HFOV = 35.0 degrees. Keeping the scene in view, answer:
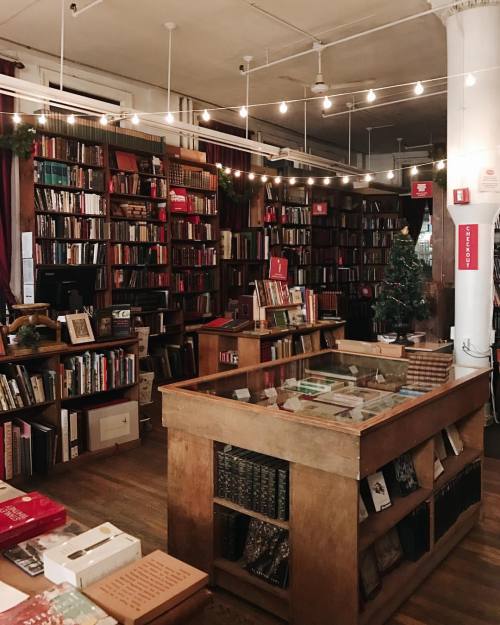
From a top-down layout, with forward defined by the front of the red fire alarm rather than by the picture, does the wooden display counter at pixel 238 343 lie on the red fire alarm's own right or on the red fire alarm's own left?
on the red fire alarm's own right

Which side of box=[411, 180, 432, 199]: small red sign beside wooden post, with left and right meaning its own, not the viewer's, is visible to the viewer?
front

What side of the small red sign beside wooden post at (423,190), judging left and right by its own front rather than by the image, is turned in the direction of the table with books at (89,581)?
front

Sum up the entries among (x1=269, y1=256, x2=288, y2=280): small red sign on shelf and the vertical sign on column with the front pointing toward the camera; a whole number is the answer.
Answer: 2

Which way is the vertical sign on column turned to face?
toward the camera

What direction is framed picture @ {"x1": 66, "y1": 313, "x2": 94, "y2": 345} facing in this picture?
toward the camera

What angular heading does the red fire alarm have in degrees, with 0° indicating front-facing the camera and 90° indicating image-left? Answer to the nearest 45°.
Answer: approximately 45°

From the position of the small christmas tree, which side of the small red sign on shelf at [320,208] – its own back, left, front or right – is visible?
front

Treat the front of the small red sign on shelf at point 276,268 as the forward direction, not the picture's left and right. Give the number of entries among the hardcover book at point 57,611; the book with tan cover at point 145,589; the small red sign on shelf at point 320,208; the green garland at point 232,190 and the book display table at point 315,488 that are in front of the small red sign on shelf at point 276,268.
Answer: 3

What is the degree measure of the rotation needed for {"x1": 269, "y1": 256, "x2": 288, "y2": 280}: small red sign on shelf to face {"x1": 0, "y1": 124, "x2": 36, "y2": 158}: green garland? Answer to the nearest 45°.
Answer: approximately 90° to its right

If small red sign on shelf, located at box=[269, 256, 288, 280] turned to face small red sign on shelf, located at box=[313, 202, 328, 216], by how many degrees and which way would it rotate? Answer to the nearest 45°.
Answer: approximately 180°

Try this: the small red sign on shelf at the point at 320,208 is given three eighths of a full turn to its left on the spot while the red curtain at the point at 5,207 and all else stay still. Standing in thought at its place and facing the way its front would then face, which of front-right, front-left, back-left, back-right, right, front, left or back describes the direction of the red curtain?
back

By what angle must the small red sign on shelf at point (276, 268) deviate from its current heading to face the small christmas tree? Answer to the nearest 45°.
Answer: approximately 90° to its left
